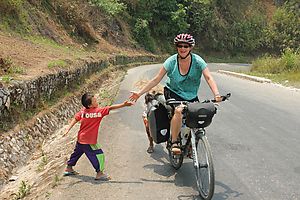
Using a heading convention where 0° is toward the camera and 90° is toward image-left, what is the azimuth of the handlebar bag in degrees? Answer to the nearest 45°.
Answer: approximately 0°

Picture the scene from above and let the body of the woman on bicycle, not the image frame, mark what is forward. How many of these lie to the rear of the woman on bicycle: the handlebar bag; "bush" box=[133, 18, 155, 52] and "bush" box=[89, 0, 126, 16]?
2

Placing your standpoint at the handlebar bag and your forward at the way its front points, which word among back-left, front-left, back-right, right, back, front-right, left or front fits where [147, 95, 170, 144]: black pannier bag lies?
back-right

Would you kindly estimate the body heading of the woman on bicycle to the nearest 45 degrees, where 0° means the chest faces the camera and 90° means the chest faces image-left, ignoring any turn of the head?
approximately 0°

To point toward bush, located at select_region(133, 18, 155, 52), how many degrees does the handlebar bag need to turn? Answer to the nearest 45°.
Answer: approximately 180°

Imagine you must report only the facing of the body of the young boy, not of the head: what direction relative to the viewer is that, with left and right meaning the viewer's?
facing away from the viewer and to the right of the viewer

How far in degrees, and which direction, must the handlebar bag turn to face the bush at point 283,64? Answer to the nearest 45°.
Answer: approximately 180°

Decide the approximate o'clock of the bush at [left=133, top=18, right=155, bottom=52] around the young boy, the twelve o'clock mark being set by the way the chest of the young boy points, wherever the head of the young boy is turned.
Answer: The bush is roughly at 11 o'clock from the young boy.

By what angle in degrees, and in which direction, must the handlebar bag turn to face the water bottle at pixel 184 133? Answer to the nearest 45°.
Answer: approximately 135° to its right
